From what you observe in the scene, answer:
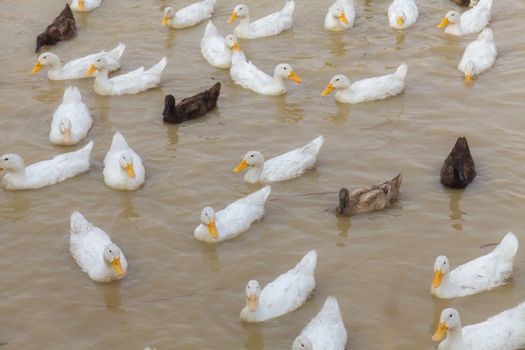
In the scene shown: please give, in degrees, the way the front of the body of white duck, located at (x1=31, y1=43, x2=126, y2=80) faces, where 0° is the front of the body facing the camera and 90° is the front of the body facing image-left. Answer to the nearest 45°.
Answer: approximately 90°

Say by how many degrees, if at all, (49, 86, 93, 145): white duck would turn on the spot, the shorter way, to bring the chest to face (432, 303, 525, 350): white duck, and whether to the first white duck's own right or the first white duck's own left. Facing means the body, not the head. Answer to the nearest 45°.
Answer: approximately 45° to the first white duck's own left

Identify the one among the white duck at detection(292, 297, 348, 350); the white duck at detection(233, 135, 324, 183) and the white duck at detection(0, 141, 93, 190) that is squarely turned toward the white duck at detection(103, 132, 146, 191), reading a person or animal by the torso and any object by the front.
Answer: the white duck at detection(233, 135, 324, 183)

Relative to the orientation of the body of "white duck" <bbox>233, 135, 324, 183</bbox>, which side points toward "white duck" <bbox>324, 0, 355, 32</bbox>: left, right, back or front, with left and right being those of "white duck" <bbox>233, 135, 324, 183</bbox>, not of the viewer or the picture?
right

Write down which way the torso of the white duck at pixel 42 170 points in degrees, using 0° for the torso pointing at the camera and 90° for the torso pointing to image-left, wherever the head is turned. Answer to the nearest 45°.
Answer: approximately 90°

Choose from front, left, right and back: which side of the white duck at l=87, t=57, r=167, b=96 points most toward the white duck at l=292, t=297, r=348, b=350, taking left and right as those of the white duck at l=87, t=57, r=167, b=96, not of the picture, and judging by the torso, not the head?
left

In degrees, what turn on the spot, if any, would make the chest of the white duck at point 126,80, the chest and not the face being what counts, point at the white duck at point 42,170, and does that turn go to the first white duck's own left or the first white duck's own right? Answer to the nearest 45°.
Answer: approximately 45° to the first white duck's own left

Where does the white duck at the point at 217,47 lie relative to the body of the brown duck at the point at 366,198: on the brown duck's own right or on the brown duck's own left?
on the brown duck's own right

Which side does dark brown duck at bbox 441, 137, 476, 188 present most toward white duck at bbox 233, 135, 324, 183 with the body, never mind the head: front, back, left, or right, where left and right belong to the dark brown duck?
right

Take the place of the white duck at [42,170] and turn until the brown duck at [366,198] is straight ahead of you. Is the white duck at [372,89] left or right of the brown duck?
left

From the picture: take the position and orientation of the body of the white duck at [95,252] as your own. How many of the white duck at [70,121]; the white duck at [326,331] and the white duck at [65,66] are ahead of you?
1

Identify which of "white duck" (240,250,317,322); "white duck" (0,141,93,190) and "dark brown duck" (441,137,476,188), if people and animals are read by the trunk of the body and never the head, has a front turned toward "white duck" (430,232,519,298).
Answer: the dark brown duck

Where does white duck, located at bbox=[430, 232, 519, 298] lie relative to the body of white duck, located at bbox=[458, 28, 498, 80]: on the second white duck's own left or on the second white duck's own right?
on the second white duck's own left

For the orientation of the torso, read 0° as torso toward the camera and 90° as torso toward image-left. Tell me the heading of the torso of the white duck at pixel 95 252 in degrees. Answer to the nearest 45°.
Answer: approximately 315°
